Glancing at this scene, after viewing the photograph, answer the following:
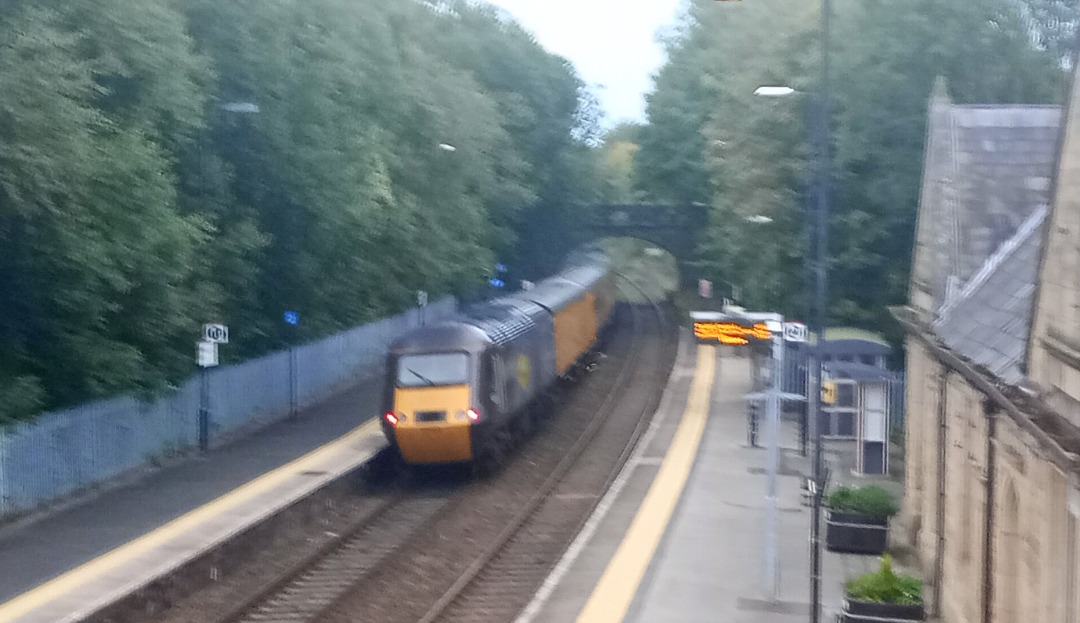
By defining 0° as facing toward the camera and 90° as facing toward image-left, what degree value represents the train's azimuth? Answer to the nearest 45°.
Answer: approximately 45°

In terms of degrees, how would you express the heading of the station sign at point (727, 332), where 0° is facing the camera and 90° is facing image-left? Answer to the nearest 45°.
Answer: approximately 0°

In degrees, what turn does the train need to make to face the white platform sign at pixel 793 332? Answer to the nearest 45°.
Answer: approximately 90° to its left

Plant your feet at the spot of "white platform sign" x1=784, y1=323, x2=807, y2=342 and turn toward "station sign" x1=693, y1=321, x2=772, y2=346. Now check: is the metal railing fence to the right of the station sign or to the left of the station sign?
left

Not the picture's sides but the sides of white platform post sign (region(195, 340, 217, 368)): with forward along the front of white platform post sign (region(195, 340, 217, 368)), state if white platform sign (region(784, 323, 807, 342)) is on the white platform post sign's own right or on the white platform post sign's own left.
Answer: on the white platform post sign's own left

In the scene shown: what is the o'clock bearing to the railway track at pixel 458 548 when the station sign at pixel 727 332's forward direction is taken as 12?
The railway track is roughly at 2 o'clock from the station sign.

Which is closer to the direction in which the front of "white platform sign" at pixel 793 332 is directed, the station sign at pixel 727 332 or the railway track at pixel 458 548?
the railway track
